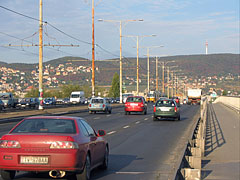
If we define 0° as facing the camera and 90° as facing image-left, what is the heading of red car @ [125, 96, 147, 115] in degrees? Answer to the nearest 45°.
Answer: approximately 180°

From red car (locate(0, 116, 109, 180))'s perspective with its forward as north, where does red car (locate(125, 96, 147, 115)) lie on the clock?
red car (locate(125, 96, 147, 115)) is roughly at 11 o'clock from red car (locate(0, 116, 109, 180)).

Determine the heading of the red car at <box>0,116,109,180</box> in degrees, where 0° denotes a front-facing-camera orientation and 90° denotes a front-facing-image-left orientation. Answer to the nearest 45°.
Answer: approximately 225°

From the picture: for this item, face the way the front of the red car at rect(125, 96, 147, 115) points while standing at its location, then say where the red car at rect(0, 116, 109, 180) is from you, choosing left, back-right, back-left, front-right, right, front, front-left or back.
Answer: back
